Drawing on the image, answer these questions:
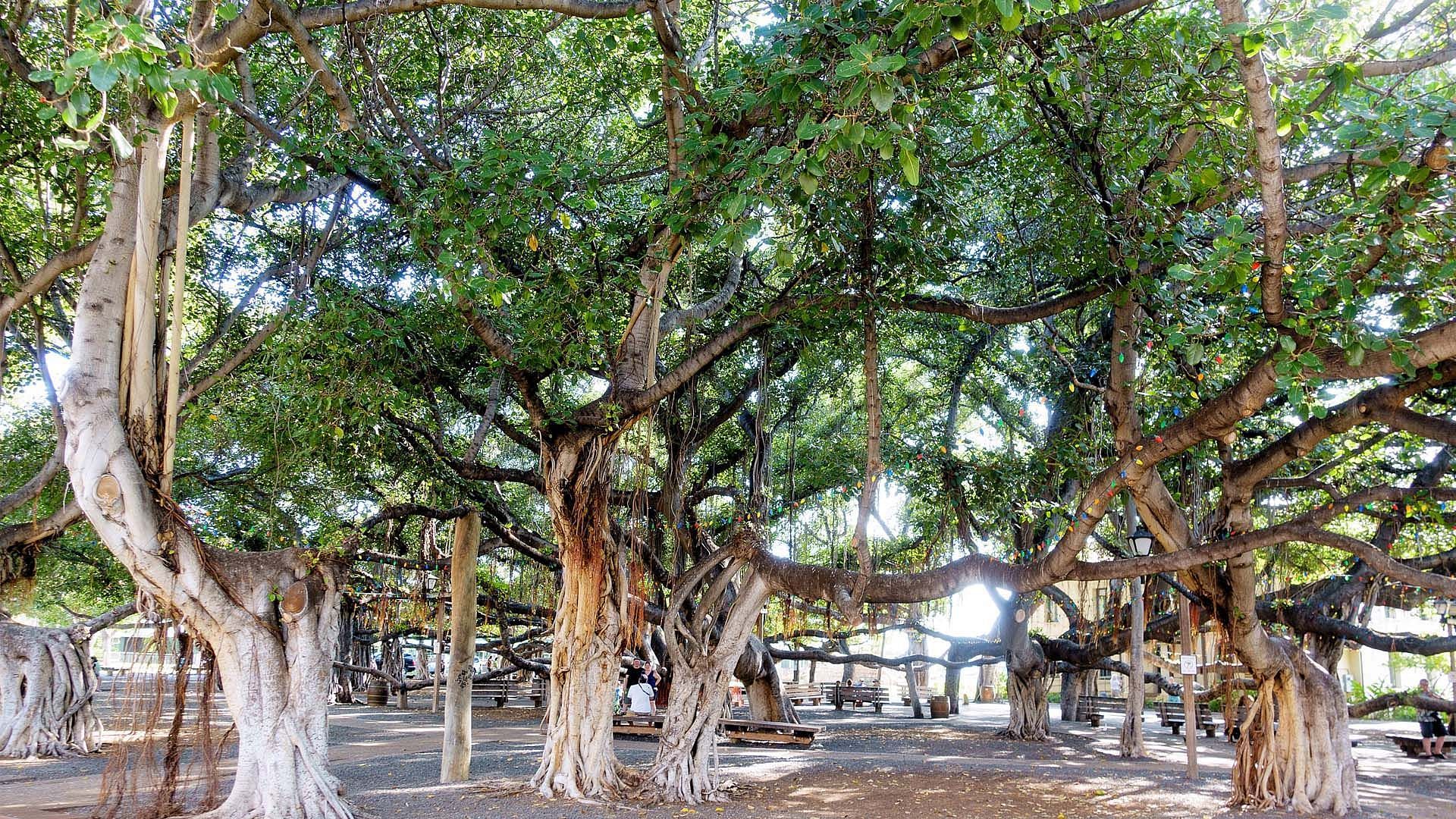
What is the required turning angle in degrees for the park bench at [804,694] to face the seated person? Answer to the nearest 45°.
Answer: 0° — it already faces them

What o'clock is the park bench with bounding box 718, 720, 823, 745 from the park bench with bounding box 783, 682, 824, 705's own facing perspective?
the park bench with bounding box 718, 720, 823, 745 is roughly at 12 o'clock from the park bench with bounding box 783, 682, 824, 705.

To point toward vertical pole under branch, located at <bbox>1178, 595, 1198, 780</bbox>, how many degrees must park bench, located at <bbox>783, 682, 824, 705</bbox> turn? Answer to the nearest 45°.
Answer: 0° — it already faces it

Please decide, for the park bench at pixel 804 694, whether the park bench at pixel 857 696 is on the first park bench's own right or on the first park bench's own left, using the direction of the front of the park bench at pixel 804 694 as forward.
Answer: on the first park bench's own left

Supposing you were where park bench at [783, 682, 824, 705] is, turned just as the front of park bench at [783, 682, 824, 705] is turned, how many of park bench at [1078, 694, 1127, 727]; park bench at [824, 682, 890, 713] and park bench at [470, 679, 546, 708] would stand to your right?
1

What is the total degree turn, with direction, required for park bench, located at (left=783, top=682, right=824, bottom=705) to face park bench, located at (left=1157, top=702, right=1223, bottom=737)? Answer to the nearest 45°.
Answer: approximately 45° to its left

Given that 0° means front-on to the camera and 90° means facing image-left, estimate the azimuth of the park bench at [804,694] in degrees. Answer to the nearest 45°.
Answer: approximately 0°

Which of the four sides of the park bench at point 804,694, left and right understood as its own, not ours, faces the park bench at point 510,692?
right
